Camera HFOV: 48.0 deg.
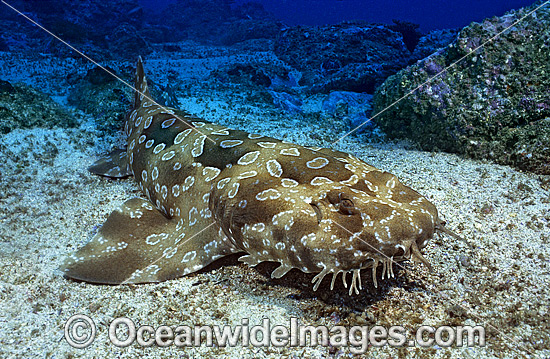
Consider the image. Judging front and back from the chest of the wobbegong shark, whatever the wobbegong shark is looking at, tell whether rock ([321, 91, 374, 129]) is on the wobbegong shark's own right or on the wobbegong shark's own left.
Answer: on the wobbegong shark's own left

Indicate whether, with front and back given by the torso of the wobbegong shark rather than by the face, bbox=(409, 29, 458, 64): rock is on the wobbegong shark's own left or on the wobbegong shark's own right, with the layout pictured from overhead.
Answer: on the wobbegong shark's own left

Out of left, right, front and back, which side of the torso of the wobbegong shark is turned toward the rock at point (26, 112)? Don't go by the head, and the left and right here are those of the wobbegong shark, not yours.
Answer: back

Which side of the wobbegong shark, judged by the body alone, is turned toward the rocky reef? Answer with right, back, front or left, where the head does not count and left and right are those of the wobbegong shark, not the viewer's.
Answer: left

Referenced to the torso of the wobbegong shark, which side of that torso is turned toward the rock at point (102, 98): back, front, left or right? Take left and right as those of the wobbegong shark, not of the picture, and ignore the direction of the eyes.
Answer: back

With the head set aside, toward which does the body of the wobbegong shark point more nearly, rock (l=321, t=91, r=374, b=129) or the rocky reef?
the rocky reef

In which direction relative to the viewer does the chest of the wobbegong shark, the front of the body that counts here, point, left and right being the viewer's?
facing the viewer and to the right of the viewer

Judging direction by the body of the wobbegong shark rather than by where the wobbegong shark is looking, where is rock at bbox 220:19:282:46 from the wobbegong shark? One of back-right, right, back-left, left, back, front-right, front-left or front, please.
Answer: back-left

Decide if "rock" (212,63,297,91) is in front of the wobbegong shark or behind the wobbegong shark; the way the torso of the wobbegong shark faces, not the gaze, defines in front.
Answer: behind
